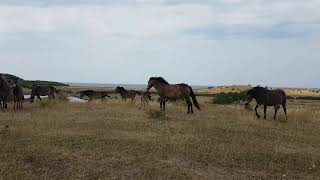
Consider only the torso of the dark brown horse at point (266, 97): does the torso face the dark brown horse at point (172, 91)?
yes

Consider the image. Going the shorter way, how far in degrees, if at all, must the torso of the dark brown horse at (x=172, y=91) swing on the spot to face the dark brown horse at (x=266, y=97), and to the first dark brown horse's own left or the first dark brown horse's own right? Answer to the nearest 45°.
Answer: approximately 180°

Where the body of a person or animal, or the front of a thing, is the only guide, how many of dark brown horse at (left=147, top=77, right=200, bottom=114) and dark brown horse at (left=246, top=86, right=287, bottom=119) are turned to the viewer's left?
2

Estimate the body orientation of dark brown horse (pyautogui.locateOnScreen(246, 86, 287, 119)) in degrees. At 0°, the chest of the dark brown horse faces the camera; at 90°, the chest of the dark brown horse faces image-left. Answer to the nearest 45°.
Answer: approximately 90°

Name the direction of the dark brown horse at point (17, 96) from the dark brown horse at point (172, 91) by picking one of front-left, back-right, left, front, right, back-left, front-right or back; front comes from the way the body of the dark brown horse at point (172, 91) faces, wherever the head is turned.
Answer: front

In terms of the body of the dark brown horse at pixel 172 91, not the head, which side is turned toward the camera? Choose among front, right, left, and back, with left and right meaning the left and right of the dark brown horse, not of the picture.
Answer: left

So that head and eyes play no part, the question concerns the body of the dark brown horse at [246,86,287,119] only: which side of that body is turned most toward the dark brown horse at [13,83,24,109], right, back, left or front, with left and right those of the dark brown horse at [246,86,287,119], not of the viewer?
front
